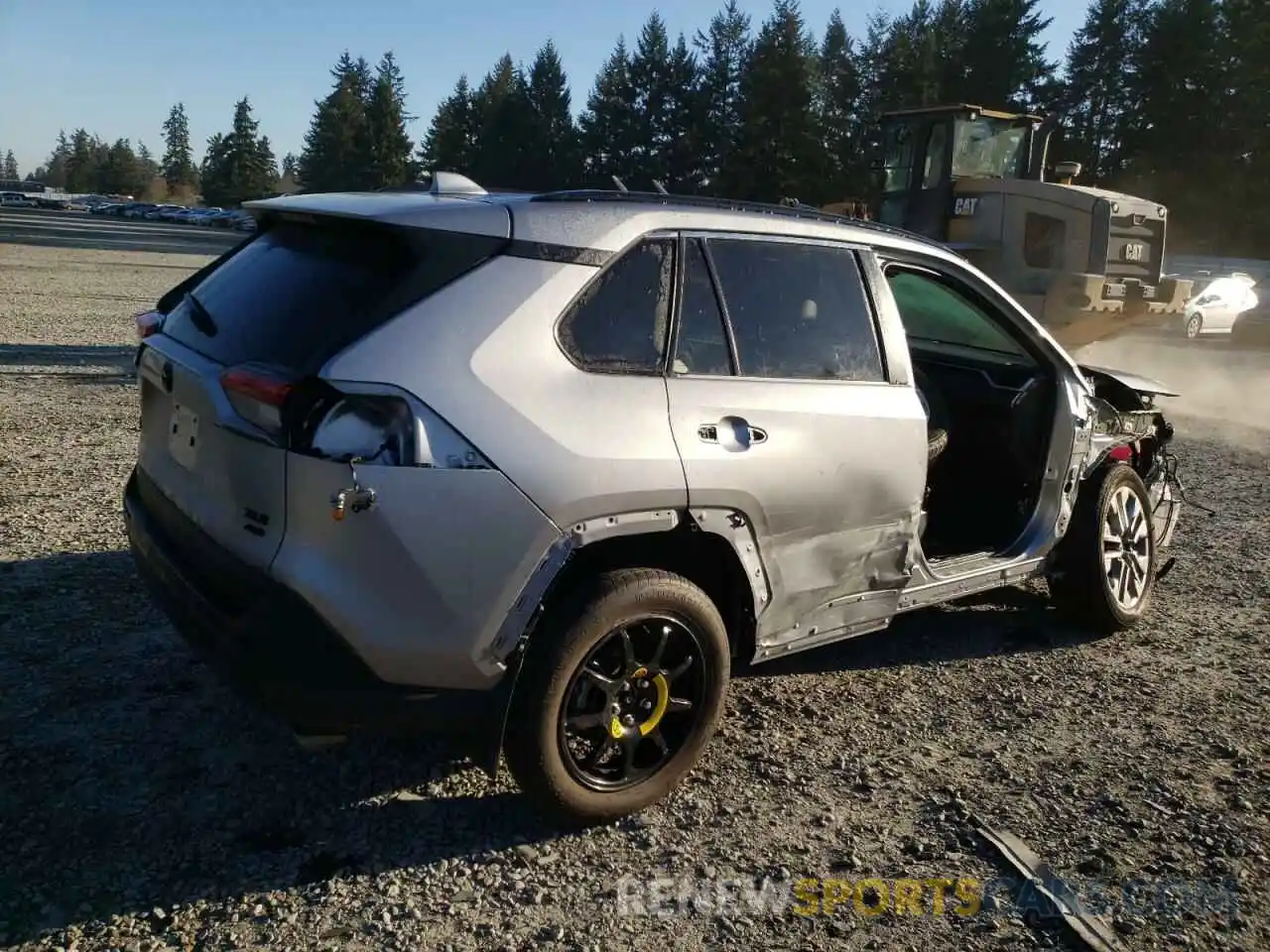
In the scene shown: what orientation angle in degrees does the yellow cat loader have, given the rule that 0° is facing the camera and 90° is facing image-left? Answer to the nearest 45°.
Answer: approximately 135°

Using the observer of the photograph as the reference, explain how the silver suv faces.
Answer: facing away from the viewer and to the right of the viewer

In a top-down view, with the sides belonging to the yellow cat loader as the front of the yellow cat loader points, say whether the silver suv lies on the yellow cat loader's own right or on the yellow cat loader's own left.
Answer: on the yellow cat loader's own left

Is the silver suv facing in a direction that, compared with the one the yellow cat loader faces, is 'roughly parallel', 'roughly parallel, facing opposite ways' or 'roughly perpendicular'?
roughly perpendicular
